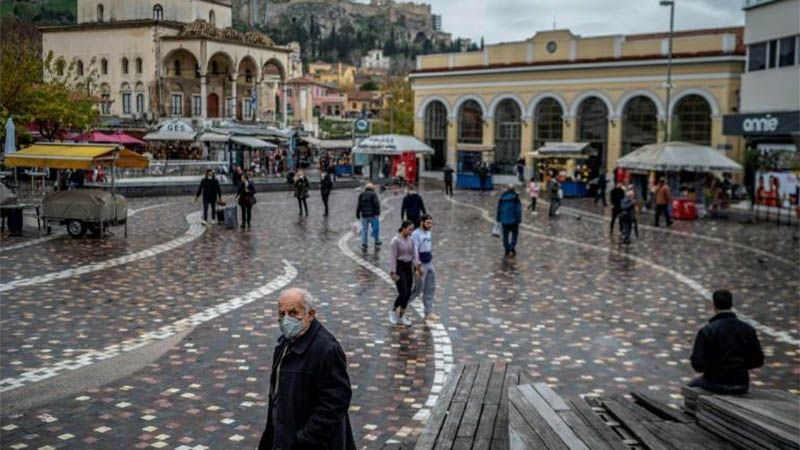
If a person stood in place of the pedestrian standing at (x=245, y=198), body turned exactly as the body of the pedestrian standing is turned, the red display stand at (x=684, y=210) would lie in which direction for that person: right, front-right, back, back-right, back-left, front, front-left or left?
left

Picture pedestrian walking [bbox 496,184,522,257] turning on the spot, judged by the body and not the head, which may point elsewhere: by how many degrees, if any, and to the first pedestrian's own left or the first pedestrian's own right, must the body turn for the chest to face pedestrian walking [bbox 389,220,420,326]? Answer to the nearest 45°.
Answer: approximately 180°

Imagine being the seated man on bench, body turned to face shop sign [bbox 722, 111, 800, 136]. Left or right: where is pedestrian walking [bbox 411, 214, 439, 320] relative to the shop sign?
left

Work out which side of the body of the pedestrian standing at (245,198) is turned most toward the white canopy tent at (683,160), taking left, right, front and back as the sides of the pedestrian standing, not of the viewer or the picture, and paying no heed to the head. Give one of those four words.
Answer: left

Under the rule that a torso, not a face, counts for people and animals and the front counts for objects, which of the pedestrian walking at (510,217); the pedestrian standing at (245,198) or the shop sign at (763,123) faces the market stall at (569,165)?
the pedestrian walking at (510,217)

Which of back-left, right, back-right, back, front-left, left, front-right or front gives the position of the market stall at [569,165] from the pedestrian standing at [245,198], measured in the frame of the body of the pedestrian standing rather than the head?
back-left

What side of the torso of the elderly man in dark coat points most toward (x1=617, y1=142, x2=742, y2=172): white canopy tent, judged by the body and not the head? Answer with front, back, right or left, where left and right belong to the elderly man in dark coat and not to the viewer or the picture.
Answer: back

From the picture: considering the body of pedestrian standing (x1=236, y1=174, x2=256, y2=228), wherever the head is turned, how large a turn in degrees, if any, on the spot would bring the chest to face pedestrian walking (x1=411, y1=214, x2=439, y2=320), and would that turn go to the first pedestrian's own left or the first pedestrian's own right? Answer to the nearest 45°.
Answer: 0° — they already face them

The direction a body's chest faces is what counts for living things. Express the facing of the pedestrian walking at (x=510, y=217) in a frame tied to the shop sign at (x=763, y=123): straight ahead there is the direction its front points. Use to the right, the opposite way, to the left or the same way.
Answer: the opposite way

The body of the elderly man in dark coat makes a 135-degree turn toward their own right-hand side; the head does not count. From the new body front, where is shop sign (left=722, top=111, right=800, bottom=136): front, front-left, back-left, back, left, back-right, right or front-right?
front-right

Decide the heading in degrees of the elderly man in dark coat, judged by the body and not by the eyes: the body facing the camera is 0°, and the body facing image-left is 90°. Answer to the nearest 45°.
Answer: approximately 45°

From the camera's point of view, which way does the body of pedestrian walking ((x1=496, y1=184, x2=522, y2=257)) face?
away from the camera
